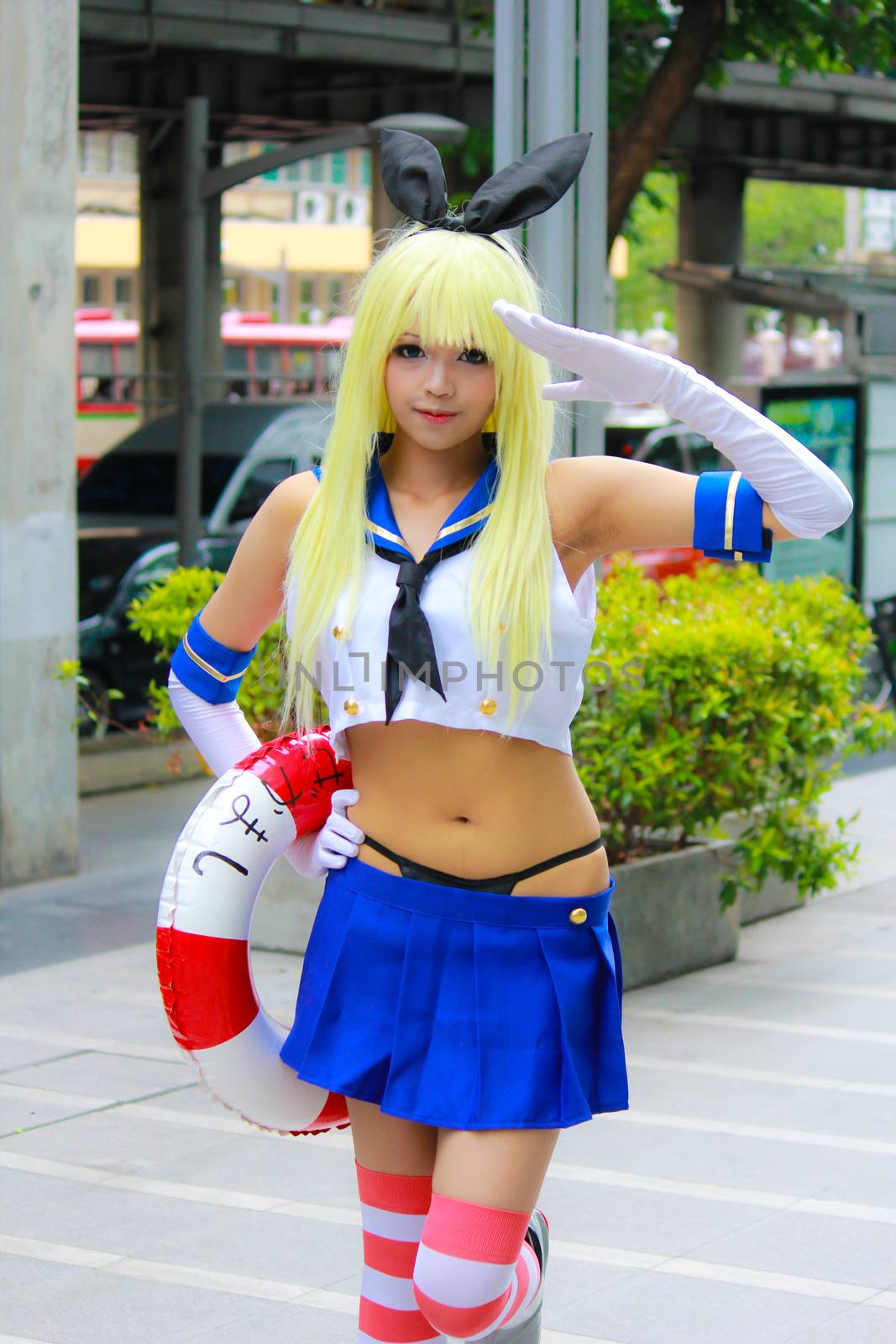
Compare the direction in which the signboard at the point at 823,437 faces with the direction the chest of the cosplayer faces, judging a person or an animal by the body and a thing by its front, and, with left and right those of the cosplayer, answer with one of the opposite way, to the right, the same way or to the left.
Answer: the same way

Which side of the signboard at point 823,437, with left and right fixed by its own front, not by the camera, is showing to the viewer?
front

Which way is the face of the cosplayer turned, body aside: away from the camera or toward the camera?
toward the camera

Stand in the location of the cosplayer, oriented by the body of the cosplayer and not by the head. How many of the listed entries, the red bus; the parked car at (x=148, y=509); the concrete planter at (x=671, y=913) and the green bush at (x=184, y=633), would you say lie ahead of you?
0

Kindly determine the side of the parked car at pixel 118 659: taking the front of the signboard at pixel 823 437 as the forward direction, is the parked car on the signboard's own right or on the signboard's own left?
on the signboard's own right

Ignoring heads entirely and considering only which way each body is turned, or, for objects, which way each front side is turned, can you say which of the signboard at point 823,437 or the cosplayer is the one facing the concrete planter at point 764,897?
the signboard

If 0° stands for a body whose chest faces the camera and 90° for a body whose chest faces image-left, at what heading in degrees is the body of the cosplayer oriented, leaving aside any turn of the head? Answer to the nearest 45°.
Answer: approximately 0°
